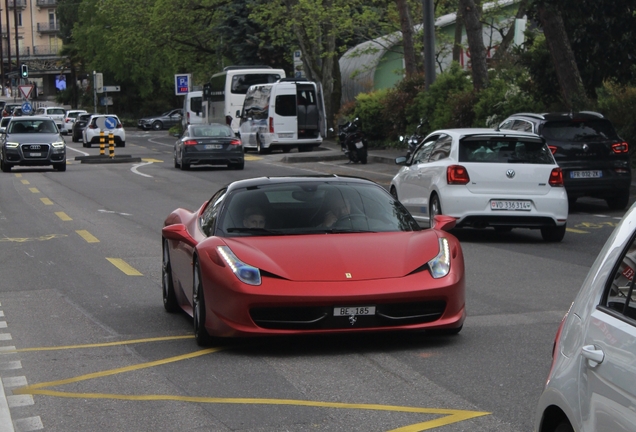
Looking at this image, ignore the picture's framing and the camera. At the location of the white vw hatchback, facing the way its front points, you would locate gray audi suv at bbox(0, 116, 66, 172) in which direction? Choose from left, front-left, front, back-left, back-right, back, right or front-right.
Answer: front

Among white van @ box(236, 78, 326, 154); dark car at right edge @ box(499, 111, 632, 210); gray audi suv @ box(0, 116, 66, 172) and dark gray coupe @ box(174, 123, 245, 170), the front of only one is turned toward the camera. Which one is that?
gray audi suv @ box(0, 116, 66, 172)

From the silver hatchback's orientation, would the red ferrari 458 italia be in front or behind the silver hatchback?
behind

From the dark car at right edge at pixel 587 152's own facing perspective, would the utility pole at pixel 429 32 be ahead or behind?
ahead

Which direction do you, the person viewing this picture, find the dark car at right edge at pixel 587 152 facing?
facing away from the viewer and to the left of the viewer

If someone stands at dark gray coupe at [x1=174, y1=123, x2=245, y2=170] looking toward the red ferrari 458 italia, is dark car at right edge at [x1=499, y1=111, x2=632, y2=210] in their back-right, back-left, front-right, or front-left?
front-left

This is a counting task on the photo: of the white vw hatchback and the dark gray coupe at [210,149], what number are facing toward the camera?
0

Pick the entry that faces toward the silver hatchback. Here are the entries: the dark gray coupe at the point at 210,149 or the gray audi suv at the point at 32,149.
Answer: the gray audi suv at the point at 32,149

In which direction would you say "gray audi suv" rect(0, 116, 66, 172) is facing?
toward the camera

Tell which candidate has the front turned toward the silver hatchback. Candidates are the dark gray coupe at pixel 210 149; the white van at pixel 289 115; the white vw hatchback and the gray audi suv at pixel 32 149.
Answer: the gray audi suv at pixel 32 149

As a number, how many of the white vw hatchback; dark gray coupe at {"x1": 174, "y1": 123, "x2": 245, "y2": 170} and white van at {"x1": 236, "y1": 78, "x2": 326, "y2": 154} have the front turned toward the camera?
0

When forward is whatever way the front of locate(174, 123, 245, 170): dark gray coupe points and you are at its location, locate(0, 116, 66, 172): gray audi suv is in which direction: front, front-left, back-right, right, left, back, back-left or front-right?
left

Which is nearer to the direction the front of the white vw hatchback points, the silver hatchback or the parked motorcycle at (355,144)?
the parked motorcycle

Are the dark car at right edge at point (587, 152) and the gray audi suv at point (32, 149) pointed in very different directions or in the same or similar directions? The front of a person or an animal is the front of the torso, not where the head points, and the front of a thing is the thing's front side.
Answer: very different directions

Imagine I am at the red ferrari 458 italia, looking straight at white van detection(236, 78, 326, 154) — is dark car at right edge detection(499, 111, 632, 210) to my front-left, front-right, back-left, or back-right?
front-right

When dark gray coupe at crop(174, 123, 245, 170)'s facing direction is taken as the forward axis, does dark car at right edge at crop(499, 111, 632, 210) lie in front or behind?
behind

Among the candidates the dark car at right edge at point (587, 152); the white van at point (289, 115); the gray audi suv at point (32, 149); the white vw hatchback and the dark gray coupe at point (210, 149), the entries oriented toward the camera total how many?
1

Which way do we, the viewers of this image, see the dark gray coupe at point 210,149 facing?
facing away from the viewer
